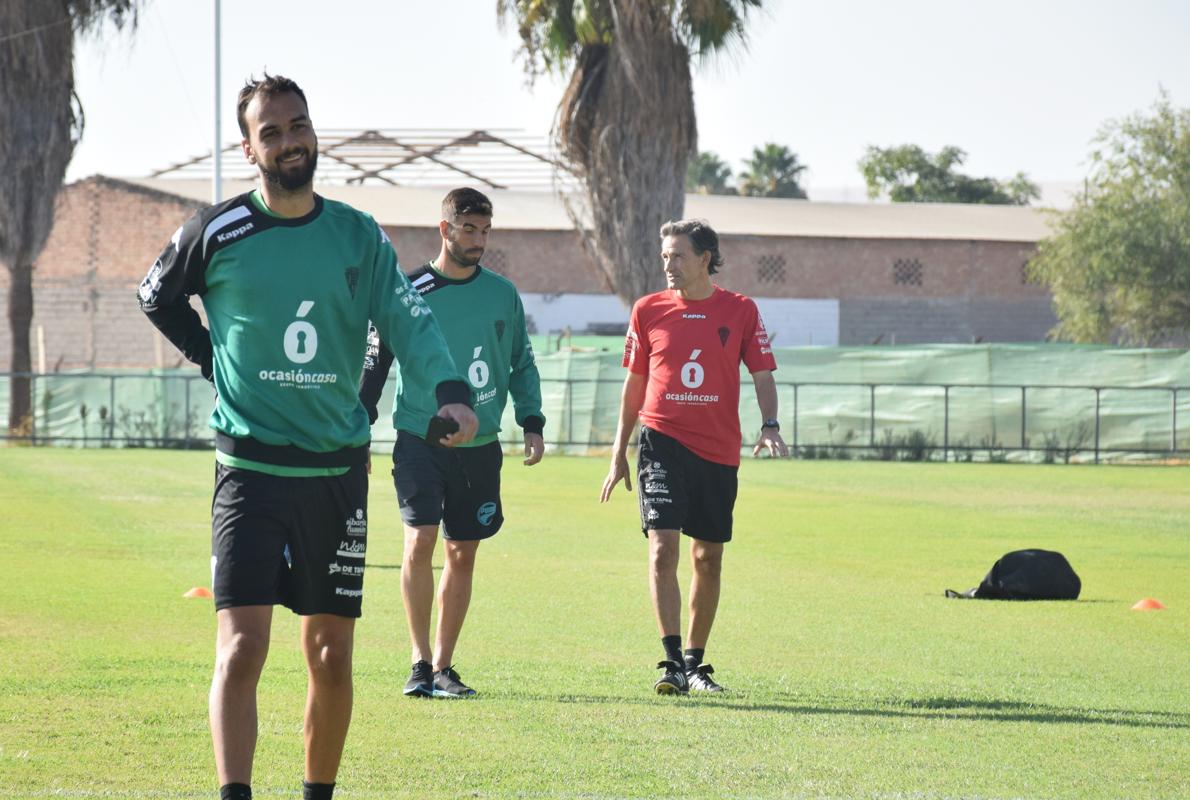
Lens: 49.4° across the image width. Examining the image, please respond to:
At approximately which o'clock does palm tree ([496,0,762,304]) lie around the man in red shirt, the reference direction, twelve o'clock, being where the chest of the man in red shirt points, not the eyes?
The palm tree is roughly at 6 o'clock from the man in red shirt.

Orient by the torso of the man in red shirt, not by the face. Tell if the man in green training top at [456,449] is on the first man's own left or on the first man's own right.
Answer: on the first man's own right

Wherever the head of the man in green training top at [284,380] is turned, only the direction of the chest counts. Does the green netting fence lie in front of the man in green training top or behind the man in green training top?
behind

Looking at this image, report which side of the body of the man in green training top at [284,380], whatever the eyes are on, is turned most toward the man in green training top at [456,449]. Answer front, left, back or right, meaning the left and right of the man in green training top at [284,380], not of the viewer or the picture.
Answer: back

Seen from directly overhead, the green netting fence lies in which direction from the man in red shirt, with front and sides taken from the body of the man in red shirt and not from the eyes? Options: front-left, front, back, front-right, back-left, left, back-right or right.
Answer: back

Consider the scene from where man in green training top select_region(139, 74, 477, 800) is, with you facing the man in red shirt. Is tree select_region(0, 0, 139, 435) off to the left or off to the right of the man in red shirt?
left

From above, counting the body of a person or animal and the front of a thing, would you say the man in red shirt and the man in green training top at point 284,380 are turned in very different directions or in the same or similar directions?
same or similar directions

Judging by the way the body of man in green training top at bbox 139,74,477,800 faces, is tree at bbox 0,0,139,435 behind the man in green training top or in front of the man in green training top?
behind

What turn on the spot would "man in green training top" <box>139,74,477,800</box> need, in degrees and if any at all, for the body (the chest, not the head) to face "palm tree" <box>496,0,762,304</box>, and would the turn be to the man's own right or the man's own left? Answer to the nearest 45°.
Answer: approximately 180°

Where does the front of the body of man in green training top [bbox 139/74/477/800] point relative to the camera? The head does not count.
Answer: toward the camera

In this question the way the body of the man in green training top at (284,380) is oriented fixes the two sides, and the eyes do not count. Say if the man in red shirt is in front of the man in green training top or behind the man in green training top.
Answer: behind

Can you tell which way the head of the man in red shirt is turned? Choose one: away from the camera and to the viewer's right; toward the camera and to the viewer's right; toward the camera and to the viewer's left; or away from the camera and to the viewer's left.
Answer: toward the camera and to the viewer's left
